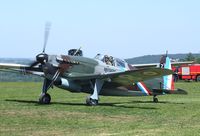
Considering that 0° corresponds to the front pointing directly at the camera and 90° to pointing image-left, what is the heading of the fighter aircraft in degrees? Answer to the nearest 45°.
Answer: approximately 45°
